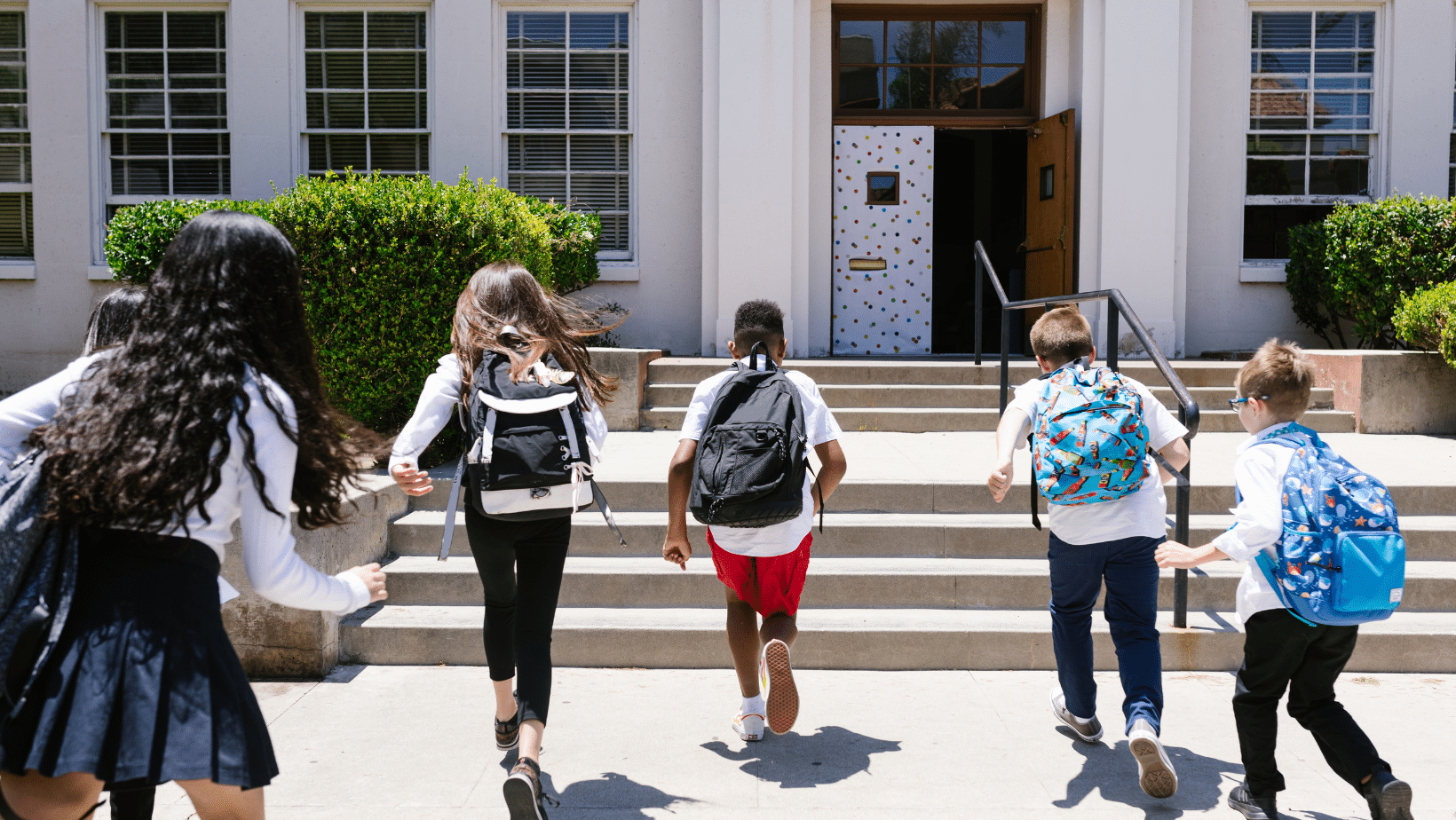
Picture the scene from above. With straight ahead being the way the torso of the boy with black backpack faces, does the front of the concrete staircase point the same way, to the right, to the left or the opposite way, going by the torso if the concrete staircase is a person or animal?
the opposite way

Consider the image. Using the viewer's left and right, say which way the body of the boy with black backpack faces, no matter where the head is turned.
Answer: facing away from the viewer

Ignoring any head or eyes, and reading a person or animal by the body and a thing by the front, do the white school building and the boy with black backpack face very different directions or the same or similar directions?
very different directions

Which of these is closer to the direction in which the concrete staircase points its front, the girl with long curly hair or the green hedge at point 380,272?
the girl with long curly hair

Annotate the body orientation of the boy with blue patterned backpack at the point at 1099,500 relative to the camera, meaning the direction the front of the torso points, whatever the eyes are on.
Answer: away from the camera

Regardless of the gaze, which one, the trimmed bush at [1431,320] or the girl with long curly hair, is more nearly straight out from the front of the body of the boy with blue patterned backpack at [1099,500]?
the trimmed bush

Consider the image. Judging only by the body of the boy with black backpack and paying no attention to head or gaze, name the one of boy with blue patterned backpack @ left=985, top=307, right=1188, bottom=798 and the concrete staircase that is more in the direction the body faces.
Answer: the concrete staircase

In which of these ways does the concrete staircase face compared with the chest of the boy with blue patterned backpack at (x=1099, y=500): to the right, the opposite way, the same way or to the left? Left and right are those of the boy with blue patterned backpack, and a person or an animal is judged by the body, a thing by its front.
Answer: the opposite way

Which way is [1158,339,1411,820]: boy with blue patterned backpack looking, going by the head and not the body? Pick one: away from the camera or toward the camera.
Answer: away from the camera

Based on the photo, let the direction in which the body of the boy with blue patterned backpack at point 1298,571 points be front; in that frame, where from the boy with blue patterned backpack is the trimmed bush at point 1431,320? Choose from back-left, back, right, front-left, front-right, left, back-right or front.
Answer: front-right

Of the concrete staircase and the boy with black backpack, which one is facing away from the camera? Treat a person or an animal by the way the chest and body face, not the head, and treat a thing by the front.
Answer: the boy with black backpack

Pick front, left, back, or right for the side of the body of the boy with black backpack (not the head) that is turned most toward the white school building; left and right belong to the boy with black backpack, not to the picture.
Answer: front

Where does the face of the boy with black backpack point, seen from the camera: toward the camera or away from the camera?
away from the camera

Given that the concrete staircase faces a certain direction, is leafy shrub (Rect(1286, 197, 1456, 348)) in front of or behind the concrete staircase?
behind
